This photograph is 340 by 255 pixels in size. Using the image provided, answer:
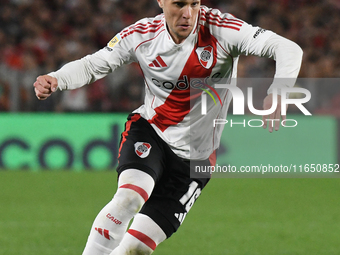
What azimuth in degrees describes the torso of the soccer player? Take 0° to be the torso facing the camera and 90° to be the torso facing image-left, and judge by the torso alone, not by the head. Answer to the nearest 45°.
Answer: approximately 0°
